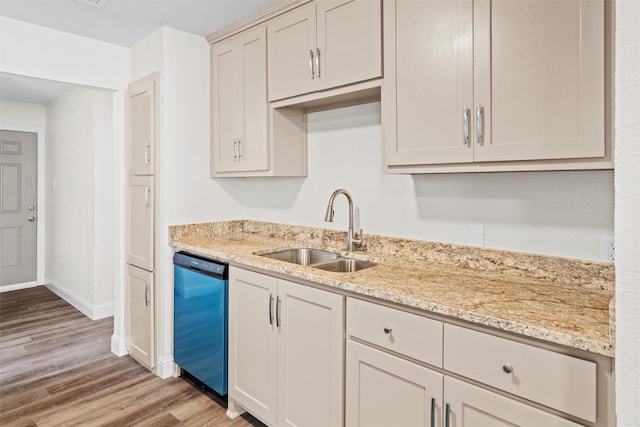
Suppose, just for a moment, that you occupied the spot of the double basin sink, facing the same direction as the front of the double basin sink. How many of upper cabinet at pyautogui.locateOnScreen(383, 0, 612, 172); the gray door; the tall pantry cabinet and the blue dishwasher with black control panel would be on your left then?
1

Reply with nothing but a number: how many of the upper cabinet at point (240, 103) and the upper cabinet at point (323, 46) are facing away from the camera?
0

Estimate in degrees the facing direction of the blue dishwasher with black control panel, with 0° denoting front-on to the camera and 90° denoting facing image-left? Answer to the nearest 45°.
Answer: approximately 45°

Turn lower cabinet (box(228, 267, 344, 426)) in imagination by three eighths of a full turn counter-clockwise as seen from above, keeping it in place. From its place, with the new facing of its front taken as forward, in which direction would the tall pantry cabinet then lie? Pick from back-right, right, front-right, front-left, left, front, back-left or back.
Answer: back-left

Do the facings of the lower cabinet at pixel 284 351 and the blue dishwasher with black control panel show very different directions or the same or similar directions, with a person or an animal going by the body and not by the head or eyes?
same or similar directions

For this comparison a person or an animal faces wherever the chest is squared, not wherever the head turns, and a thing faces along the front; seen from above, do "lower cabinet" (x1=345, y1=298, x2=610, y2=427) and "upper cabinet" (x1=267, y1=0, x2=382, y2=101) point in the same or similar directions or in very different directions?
same or similar directions

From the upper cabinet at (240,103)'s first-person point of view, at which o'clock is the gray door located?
The gray door is roughly at 3 o'clock from the upper cabinet.

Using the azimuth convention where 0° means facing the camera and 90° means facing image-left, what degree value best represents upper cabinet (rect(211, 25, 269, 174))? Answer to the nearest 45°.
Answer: approximately 45°

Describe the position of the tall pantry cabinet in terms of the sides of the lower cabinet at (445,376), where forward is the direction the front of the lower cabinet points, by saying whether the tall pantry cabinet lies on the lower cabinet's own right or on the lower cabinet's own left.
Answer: on the lower cabinet's own right

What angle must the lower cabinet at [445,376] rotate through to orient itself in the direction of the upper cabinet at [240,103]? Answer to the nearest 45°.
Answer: approximately 90° to its right

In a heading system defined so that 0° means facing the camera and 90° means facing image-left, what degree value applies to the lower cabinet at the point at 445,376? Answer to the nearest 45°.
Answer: approximately 45°

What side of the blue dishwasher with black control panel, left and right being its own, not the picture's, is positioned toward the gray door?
right

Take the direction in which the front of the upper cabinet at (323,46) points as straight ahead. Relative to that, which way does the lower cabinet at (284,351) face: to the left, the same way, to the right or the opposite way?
the same way

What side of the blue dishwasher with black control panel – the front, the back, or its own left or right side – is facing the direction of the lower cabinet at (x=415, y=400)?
left

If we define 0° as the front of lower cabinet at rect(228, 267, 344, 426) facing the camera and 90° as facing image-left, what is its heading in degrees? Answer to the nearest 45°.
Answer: approximately 45°

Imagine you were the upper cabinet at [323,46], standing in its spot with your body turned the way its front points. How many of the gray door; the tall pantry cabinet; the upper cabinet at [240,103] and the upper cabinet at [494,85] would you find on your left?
1

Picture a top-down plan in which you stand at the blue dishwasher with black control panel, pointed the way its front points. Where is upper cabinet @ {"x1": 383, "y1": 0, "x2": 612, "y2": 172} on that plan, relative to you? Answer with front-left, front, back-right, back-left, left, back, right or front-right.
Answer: left

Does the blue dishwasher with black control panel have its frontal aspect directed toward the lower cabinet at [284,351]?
no

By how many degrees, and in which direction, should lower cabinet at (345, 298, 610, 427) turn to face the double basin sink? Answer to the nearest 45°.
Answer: approximately 90° to its right
